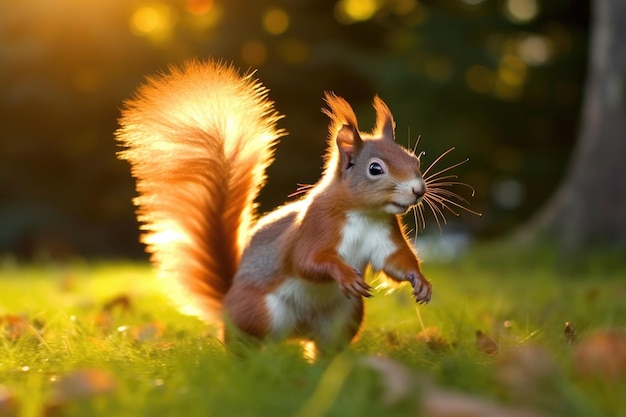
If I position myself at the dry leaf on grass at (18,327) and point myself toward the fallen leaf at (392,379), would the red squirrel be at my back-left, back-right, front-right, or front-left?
front-left

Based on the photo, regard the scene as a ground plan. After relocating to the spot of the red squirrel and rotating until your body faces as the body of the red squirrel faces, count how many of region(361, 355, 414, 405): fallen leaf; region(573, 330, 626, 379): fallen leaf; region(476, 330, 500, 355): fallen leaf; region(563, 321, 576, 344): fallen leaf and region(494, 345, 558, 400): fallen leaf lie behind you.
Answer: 0

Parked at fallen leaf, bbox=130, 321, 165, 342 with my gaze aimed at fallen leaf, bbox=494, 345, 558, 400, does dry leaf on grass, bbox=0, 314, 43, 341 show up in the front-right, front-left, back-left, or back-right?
back-right

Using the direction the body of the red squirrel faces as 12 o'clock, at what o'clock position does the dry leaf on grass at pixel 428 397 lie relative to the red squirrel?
The dry leaf on grass is roughly at 1 o'clock from the red squirrel.

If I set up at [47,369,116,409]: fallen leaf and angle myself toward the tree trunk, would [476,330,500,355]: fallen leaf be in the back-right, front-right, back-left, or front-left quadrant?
front-right

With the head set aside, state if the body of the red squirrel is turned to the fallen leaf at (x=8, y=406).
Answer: no

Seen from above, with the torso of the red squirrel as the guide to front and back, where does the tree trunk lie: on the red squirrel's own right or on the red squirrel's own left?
on the red squirrel's own left

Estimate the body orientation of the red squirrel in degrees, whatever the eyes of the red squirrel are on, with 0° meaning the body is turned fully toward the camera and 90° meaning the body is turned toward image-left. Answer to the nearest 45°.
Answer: approximately 315°

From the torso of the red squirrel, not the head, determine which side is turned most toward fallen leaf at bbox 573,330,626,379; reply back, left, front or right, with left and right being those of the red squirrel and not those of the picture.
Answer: front

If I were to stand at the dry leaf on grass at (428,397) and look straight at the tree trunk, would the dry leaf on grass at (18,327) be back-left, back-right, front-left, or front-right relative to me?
front-left

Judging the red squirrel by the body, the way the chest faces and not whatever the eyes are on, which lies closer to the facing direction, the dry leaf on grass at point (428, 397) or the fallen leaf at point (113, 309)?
the dry leaf on grass

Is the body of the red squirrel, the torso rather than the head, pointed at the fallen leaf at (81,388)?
no

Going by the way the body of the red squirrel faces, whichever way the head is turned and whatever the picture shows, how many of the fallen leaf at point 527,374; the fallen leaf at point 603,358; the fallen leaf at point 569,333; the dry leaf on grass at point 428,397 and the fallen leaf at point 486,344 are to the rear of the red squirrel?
0

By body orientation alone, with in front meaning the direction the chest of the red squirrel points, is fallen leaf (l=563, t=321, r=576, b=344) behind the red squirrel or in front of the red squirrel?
in front

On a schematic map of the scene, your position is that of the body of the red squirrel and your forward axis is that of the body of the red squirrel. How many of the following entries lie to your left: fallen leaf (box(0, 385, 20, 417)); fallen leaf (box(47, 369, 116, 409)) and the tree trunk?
1

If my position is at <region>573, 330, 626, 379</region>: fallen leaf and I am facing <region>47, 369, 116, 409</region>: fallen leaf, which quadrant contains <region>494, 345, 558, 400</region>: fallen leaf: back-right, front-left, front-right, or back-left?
front-left

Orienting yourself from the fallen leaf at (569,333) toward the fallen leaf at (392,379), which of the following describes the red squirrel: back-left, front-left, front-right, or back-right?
front-right

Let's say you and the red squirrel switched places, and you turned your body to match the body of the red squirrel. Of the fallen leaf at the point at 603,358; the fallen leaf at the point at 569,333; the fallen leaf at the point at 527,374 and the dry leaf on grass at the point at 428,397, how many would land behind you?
0
